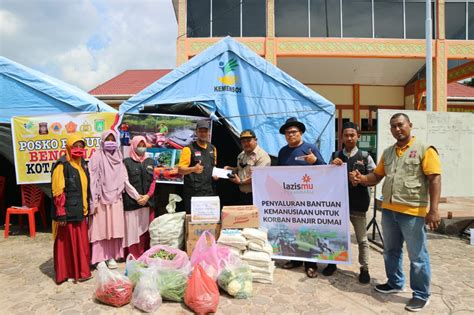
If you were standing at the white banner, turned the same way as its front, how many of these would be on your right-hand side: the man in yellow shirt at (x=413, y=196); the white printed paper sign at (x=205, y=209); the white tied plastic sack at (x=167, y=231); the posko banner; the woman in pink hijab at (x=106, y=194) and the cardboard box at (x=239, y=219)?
5

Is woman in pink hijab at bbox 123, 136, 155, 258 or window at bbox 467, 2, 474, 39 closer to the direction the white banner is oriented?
the woman in pink hijab

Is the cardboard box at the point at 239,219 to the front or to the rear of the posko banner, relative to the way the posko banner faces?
to the front

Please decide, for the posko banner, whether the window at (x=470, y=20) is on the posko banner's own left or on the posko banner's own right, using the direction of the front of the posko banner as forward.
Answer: on the posko banner's own left

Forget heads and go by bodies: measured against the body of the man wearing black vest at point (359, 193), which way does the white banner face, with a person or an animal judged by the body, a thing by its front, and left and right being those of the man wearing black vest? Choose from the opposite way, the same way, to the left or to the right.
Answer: the same way

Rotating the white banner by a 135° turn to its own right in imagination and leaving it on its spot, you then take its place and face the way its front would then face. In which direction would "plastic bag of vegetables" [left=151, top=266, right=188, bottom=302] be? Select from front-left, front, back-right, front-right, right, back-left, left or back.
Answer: left

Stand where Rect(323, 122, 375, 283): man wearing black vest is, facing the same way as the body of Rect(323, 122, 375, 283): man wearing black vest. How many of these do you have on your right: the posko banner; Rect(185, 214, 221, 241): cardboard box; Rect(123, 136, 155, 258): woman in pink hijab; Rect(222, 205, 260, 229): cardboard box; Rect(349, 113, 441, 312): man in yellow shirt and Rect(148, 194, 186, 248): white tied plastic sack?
5

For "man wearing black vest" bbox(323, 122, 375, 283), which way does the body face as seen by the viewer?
toward the camera

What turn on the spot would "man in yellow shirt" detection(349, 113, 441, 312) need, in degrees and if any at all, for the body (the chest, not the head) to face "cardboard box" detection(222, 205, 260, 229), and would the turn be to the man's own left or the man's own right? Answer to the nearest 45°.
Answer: approximately 45° to the man's own right

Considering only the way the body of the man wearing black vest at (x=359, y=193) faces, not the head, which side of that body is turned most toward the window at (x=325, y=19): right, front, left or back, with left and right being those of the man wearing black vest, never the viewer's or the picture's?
back

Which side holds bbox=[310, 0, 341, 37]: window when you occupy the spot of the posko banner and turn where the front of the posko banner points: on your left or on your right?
on your left

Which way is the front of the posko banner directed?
toward the camera

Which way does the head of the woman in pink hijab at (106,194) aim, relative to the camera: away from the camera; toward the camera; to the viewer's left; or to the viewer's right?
toward the camera

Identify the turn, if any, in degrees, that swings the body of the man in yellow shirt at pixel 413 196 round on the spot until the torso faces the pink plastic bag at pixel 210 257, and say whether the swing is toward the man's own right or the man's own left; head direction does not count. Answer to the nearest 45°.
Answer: approximately 45° to the man's own right

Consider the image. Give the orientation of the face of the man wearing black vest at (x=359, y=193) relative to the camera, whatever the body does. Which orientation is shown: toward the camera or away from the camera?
toward the camera

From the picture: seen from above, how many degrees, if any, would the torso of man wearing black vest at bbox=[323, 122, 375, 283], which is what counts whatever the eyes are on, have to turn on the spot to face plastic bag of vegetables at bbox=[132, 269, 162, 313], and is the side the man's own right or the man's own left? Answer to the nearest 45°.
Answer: approximately 45° to the man's own right

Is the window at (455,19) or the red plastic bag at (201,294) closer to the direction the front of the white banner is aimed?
the red plastic bag

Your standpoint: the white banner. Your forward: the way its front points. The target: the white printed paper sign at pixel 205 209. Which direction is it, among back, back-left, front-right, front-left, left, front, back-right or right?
right

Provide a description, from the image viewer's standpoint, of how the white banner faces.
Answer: facing the viewer

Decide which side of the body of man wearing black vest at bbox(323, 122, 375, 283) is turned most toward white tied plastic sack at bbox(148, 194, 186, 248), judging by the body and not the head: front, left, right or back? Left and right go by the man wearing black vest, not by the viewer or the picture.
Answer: right

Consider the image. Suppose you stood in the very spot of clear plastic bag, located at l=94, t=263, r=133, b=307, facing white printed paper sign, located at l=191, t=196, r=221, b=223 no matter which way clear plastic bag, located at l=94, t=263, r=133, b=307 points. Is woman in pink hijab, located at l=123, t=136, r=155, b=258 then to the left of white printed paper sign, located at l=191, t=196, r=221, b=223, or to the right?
left

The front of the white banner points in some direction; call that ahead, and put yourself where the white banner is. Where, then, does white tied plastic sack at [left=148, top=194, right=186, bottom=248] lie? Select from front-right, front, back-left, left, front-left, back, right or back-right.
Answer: right
